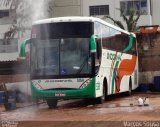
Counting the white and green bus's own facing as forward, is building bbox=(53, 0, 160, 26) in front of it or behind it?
behind

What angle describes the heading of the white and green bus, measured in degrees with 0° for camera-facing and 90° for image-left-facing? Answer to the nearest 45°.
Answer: approximately 0°
